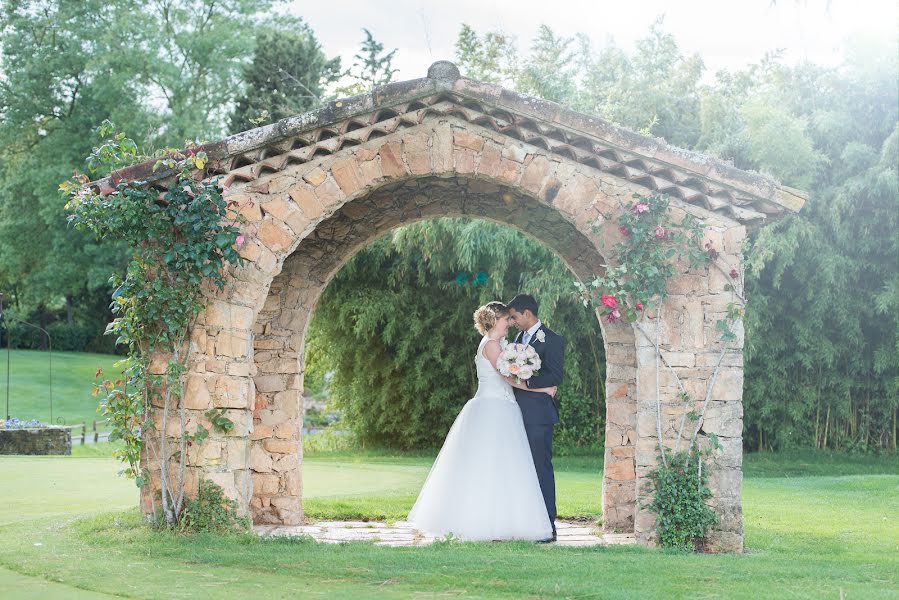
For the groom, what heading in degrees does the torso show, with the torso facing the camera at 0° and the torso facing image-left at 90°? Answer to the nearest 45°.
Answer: approximately 45°

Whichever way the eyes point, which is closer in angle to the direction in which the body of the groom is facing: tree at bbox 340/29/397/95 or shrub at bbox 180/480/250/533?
the shrub

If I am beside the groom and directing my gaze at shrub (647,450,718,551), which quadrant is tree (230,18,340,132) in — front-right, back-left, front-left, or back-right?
back-left
